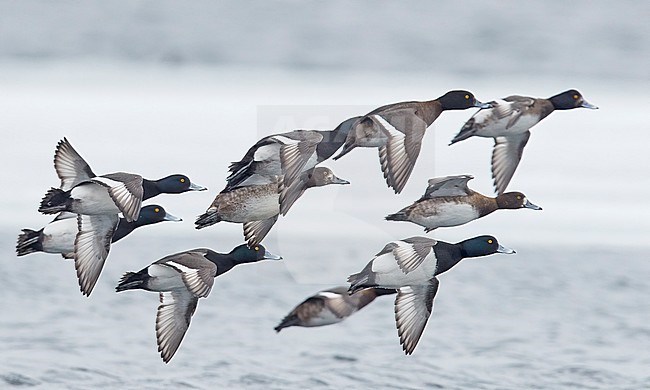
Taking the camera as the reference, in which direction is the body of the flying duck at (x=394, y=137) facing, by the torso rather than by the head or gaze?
to the viewer's right

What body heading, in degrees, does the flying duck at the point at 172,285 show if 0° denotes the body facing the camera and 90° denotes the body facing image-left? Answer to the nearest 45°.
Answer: approximately 270°

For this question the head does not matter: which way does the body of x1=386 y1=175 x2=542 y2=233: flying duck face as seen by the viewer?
to the viewer's right

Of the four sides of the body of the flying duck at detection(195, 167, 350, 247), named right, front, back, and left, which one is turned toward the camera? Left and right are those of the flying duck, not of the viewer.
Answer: right

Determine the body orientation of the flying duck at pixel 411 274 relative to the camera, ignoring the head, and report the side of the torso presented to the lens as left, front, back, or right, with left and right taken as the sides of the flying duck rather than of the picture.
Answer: right

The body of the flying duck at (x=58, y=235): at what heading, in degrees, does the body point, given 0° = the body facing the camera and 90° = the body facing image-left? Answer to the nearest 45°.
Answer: approximately 270°

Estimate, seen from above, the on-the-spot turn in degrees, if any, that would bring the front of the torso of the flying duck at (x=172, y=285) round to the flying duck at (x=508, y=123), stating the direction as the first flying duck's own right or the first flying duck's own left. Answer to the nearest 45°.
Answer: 0° — it already faces it

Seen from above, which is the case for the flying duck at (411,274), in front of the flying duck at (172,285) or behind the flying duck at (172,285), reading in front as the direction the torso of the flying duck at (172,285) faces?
in front
